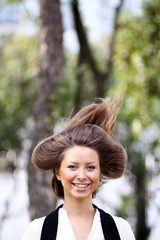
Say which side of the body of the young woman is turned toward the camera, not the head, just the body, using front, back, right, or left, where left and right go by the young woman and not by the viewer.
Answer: front

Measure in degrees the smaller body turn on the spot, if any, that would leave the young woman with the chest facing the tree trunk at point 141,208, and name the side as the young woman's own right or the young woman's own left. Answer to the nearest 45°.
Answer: approximately 180°

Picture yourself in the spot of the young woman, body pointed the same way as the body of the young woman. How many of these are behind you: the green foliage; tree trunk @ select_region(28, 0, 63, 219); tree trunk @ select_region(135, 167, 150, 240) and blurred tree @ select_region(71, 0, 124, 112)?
4

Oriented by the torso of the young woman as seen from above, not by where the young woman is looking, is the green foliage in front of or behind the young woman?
behind

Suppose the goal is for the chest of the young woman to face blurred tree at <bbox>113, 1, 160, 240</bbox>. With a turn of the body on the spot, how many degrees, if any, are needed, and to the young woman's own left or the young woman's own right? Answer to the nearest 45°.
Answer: approximately 180°

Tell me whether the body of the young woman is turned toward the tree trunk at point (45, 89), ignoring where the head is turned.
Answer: no

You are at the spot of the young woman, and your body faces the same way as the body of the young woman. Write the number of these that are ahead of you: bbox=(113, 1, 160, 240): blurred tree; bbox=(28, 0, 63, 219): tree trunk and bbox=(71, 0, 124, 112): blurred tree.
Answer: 0

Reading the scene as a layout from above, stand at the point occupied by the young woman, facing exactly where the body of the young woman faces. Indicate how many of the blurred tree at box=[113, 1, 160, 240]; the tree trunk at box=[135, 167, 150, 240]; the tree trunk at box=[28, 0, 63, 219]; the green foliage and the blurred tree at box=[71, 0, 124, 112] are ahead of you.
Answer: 0

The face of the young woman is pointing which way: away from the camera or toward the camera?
toward the camera

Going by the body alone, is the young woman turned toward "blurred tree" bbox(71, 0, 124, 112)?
no
